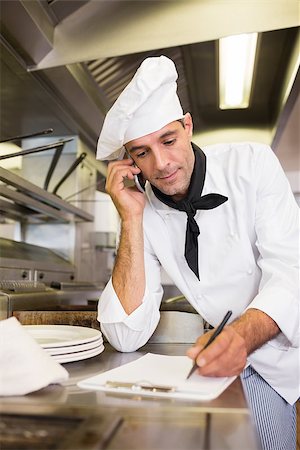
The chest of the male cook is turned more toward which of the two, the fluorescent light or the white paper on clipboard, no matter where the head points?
the white paper on clipboard

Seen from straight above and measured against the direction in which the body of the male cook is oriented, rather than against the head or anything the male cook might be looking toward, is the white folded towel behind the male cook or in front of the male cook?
in front

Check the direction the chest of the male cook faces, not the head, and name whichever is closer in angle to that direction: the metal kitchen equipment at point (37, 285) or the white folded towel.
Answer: the white folded towel

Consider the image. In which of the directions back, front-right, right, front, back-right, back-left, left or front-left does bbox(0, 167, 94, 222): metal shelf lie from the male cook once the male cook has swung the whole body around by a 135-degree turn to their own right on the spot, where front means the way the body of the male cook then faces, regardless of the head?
front-left

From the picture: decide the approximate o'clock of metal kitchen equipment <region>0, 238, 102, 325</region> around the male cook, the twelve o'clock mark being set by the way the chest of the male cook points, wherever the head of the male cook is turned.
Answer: The metal kitchen equipment is roughly at 3 o'clock from the male cook.

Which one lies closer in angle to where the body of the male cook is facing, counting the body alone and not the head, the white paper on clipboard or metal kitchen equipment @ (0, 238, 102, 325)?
the white paper on clipboard

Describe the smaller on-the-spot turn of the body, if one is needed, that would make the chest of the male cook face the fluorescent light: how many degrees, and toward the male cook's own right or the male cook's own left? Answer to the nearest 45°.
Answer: approximately 135° to the male cook's own right

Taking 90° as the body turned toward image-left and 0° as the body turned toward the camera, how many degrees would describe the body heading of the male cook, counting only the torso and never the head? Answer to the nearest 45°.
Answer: approximately 45°
